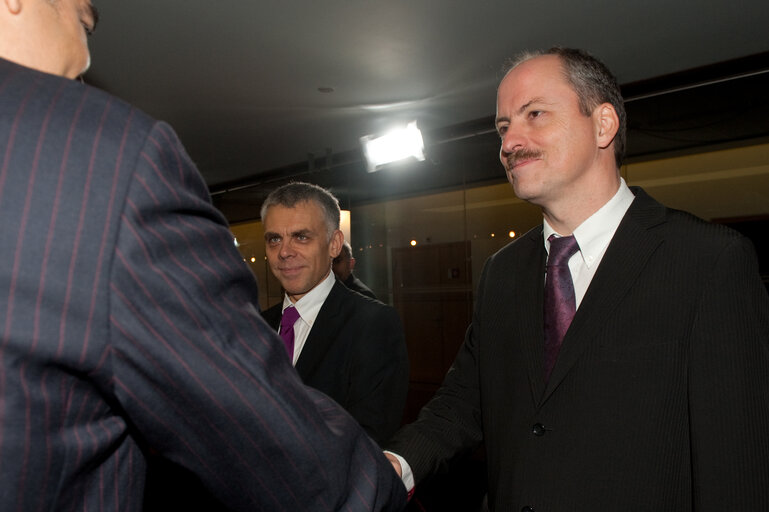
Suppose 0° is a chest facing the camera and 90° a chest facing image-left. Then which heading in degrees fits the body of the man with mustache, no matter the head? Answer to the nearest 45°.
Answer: approximately 45°

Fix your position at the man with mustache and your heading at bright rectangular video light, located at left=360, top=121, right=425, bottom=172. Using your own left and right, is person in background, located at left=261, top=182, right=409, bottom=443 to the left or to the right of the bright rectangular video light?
left

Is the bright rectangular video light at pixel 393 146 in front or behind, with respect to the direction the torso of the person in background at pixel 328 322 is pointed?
behind

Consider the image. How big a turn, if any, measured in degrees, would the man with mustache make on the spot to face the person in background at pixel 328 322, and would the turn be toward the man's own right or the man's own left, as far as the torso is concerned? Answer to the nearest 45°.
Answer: approximately 90° to the man's own right

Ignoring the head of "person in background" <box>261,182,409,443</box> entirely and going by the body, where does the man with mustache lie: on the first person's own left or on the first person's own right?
on the first person's own left

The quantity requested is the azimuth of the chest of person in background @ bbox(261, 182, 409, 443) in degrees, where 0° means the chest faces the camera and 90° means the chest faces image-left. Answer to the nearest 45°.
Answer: approximately 45°

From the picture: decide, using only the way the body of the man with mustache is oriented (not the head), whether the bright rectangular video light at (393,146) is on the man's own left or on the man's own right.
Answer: on the man's own right
